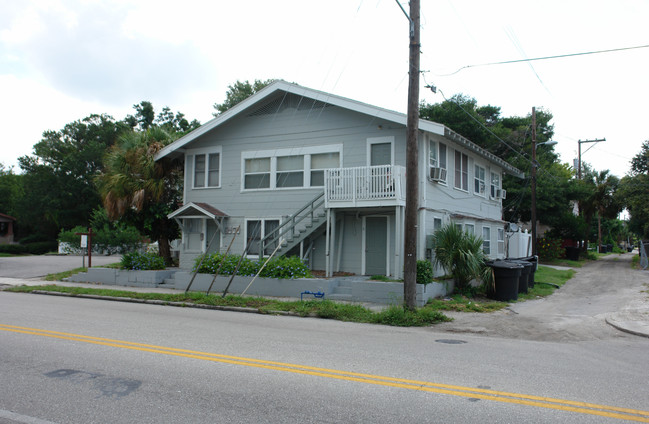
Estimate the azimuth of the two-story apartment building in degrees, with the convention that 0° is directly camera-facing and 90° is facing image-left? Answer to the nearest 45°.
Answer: approximately 45°

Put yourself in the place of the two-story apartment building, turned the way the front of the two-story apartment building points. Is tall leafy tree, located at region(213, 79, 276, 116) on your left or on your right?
on your right

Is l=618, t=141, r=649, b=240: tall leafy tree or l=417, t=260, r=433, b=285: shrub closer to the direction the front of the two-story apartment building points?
the shrub

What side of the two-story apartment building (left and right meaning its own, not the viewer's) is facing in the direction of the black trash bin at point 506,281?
left

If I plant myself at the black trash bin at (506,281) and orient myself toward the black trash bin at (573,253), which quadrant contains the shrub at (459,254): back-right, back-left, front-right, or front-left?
front-left

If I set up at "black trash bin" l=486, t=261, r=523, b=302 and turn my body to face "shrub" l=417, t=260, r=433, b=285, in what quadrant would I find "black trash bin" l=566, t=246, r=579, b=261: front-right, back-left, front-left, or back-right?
back-right

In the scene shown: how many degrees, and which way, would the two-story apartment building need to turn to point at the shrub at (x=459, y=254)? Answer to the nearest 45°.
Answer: approximately 90° to its left

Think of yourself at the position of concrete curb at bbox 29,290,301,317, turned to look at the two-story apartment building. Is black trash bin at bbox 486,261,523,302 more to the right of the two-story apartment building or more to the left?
right

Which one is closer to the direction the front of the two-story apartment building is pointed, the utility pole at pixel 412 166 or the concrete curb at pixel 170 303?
the concrete curb

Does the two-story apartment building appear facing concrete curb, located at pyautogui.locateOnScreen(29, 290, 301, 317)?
yes

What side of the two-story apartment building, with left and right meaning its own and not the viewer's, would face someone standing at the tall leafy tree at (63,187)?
right

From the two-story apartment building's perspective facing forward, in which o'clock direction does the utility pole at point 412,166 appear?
The utility pole is roughly at 10 o'clock from the two-story apartment building.

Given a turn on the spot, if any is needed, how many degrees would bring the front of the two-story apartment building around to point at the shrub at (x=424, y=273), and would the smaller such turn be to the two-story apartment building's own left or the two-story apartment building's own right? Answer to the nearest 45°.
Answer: approximately 90° to the two-story apartment building's own left
